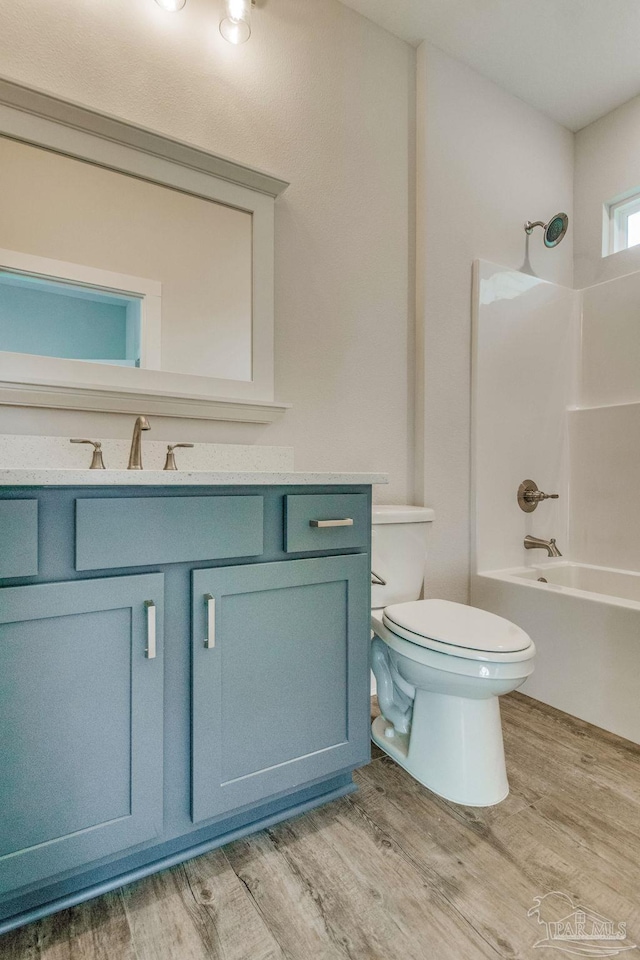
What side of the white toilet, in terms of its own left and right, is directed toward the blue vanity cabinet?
right

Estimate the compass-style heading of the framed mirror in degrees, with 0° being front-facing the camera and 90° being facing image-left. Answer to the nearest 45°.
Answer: approximately 315°

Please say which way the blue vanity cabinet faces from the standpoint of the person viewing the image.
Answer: facing the viewer and to the right of the viewer

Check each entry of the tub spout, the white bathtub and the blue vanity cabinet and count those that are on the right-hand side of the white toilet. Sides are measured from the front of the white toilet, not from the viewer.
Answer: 1

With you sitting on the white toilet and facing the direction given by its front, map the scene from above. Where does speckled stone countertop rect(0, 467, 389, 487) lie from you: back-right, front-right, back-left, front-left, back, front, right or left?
right

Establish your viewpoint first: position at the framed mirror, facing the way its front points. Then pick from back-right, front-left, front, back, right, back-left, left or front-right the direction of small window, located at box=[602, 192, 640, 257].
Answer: front-left

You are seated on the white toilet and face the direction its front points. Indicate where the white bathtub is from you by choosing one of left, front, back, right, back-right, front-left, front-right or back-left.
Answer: left

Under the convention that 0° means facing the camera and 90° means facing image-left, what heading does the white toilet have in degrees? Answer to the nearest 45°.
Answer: approximately 315°

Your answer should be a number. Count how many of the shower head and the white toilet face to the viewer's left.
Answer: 0
